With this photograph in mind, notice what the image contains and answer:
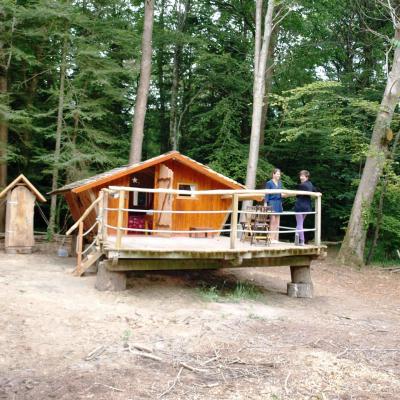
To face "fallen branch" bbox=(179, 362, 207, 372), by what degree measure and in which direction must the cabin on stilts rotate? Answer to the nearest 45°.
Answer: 0° — it already faces it

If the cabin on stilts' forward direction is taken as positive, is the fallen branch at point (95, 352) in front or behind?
in front

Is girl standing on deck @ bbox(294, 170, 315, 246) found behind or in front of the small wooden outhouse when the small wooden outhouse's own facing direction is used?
in front

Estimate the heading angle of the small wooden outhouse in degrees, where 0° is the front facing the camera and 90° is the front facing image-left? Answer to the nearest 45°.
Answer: approximately 0°

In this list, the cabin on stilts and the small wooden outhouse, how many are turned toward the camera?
2

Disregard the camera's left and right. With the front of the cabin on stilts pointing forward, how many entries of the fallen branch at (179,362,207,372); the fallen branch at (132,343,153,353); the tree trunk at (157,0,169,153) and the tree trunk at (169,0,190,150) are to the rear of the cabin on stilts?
2

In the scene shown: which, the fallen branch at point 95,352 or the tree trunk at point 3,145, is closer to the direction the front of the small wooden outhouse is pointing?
the fallen branch

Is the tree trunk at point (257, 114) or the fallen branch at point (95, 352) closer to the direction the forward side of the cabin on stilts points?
the fallen branch

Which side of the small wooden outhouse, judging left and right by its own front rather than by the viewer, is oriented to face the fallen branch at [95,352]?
front

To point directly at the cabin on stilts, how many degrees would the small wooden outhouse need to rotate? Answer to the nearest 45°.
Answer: approximately 45° to its left

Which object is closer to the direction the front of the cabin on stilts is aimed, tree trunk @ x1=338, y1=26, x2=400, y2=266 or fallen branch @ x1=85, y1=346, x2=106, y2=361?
the fallen branch

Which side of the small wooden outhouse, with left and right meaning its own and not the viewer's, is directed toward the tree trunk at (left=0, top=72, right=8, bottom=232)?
back

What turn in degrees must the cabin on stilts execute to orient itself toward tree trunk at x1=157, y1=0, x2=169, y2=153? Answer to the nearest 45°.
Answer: approximately 180°
